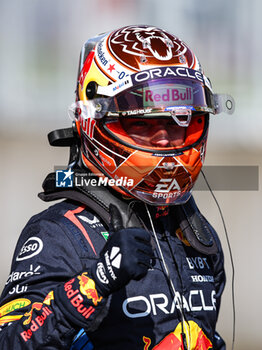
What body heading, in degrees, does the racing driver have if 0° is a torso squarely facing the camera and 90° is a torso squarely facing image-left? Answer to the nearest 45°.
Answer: approximately 315°
